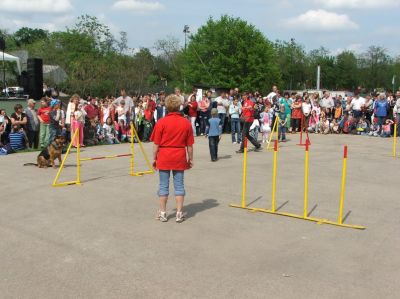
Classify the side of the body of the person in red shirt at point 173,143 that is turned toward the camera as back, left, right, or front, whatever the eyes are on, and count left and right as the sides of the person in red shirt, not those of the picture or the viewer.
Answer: back

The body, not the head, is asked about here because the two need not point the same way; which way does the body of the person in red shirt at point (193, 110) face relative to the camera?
toward the camera

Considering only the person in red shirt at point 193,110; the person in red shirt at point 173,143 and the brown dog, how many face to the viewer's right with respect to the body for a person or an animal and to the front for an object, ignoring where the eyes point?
1

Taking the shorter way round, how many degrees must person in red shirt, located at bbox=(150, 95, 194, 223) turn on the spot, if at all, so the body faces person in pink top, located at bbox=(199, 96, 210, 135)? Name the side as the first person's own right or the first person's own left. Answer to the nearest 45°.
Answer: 0° — they already face them

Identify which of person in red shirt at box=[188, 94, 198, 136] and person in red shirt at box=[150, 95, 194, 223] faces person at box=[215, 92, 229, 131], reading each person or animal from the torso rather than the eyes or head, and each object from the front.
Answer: person in red shirt at box=[150, 95, 194, 223]

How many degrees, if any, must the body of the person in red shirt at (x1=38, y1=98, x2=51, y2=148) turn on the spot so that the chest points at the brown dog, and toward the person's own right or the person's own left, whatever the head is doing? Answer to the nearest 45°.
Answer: approximately 45° to the person's own right

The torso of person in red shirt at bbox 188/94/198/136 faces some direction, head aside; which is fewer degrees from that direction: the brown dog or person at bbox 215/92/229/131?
the brown dog

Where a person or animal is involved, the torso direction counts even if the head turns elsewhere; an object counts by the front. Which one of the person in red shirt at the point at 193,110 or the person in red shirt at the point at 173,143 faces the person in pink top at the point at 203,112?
the person in red shirt at the point at 173,143

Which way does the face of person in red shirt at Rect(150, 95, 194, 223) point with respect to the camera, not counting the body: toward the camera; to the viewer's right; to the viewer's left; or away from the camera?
away from the camera

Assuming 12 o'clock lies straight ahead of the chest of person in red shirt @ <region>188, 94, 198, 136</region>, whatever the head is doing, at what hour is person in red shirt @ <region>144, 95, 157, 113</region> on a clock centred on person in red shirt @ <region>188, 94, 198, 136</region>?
person in red shirt @ <region>144, 95, 157, 113</region> is roughly at 2 o'clock from person in red shirt @ <region>188, 94, 198, 136</region>.

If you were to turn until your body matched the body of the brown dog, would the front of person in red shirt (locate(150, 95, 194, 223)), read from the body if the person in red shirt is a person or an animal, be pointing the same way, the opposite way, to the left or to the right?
to the left

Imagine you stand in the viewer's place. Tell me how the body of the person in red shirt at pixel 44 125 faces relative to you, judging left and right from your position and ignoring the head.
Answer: facing the viewer and to the right of the viewer

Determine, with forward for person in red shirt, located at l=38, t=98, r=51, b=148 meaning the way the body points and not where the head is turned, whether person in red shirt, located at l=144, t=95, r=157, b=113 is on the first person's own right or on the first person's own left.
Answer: on the first person's own left

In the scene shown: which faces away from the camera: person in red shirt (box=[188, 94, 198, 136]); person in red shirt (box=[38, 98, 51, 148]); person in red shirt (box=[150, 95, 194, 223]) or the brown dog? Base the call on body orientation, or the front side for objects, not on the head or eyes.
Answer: person in red shirt (box=[150, 95, 194, 223])

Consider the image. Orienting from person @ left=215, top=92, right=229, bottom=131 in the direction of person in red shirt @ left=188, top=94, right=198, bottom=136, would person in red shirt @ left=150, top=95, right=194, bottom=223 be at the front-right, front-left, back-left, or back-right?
front-left

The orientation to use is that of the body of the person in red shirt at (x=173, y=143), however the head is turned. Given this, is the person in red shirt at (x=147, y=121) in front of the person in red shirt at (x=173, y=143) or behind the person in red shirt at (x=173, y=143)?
in front

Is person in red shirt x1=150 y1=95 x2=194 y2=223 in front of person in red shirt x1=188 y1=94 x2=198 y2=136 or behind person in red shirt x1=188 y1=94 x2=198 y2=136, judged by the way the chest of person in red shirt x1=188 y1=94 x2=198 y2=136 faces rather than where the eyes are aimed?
in front

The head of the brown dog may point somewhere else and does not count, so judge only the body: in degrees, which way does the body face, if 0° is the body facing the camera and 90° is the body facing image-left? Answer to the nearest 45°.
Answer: approximately 270°

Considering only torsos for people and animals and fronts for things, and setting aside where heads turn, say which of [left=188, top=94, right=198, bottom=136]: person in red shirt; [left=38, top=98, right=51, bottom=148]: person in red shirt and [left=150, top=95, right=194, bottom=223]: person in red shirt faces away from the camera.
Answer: [left=150, top=95, right=194, bottom=223]: person in red shirt

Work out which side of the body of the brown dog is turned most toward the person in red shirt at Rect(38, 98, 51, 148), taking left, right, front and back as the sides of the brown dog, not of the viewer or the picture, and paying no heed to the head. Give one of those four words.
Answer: left
